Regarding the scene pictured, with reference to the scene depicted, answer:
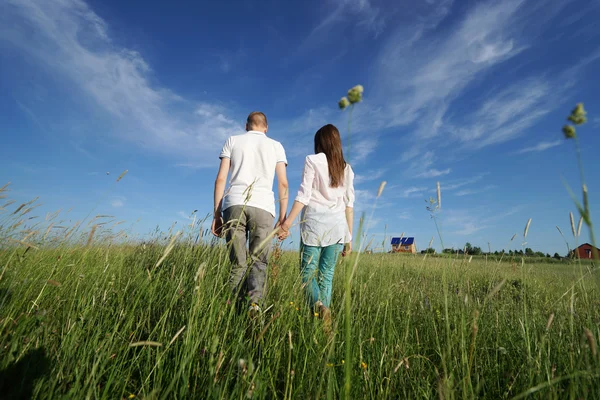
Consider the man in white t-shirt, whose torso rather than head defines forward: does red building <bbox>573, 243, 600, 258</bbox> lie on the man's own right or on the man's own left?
on the man's own right

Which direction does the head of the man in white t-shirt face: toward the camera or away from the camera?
away from the camera

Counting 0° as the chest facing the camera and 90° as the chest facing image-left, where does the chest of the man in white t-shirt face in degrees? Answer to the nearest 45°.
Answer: approximately 180°

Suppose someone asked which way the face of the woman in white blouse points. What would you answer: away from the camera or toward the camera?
away from the camera

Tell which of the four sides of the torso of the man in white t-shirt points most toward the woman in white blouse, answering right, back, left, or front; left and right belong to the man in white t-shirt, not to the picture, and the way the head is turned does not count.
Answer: right
